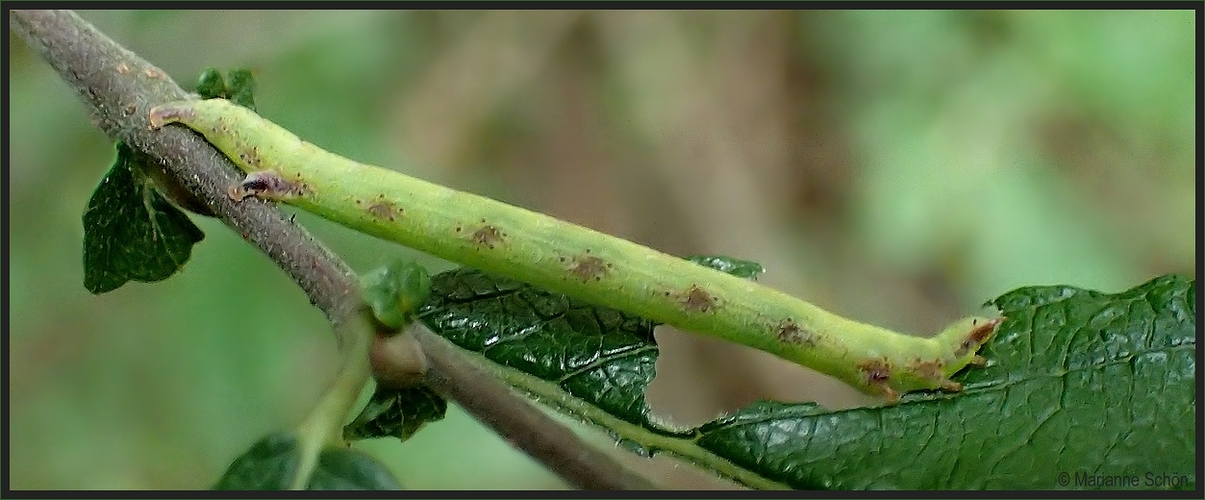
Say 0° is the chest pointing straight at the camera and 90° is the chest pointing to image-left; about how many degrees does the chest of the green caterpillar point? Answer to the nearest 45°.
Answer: approximately 270°

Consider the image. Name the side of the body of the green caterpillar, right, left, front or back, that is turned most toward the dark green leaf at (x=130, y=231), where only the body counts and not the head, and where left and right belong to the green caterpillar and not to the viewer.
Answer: back

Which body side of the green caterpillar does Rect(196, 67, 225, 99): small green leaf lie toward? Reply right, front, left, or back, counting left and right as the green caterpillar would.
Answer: back
